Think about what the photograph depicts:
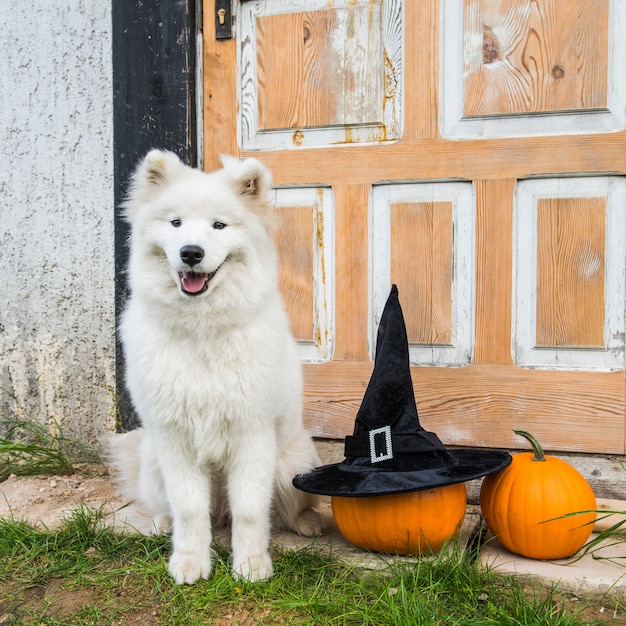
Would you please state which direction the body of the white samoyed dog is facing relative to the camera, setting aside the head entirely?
toward the camera

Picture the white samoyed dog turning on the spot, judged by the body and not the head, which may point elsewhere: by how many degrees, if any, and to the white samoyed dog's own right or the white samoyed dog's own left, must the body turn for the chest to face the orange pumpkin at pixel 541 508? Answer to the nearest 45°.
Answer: approximately 90° to the white samoyed dog's own left
